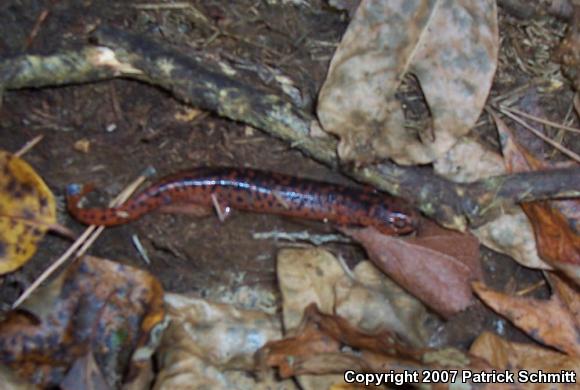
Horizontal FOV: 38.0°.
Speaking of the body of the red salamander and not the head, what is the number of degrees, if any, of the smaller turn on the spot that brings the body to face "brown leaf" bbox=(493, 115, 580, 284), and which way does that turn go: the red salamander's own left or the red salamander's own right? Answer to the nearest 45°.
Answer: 0° — it already faces it

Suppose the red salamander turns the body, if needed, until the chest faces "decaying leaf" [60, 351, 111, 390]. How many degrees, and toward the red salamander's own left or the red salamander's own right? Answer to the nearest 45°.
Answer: approximately 135° to the red salamander's own right

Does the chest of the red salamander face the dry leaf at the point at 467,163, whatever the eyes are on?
yes

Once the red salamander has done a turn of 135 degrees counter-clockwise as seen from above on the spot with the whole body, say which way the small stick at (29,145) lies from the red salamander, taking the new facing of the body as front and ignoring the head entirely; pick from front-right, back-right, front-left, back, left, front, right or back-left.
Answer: front-left

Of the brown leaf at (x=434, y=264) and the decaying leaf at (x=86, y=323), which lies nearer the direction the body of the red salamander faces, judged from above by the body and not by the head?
the brown leaf

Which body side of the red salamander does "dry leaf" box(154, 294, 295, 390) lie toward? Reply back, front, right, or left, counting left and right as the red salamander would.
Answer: right

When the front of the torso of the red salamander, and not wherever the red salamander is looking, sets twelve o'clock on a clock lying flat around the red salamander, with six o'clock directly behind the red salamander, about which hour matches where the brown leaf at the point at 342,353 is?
The brown leaf is roughly at 2 o'clock from the red salamander.

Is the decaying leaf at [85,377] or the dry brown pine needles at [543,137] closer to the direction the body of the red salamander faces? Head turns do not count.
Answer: the dry brown pine needles

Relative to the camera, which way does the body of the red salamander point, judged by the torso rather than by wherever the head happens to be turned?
to the viewer's right
